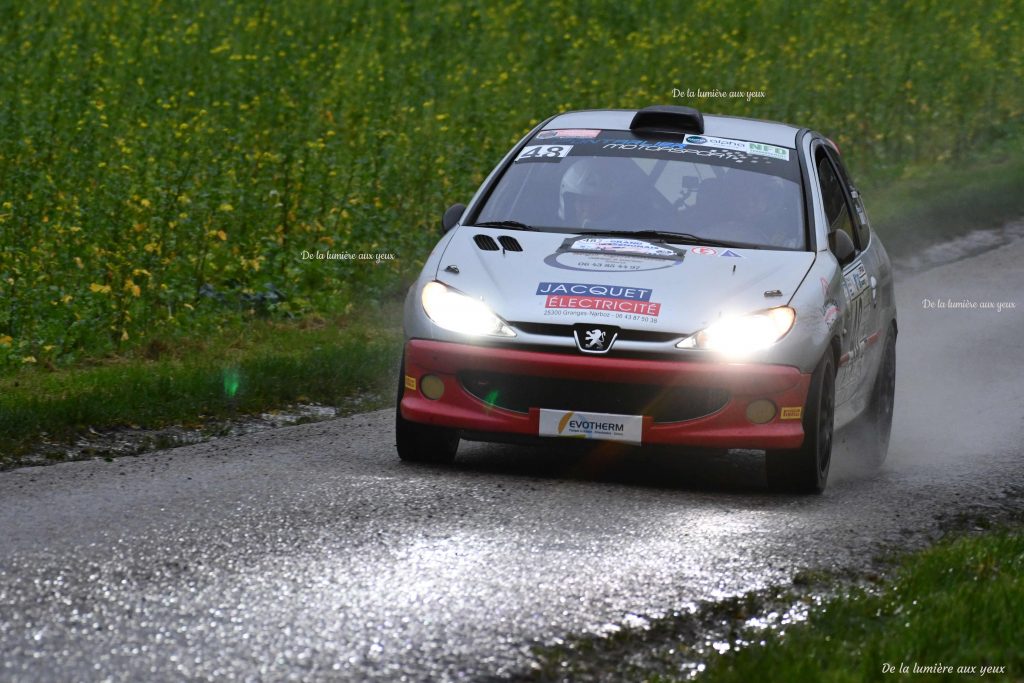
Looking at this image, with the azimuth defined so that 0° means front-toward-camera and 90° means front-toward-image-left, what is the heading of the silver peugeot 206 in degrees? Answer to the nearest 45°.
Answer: approximately 0°
